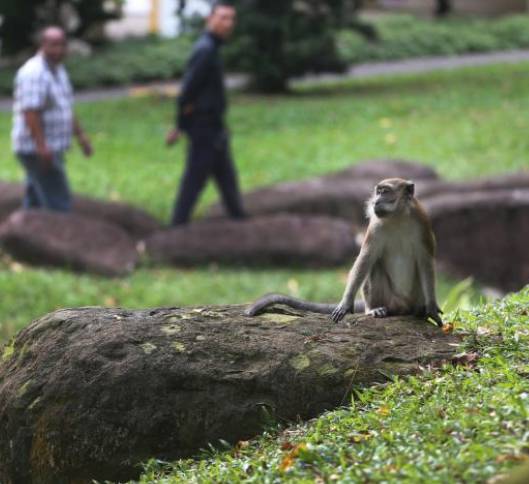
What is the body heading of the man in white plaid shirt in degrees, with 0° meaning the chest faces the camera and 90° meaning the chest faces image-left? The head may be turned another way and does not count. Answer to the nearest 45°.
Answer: approximately 315°

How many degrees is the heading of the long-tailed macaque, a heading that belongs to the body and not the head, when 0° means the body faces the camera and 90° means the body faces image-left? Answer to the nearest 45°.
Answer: approximately 45°

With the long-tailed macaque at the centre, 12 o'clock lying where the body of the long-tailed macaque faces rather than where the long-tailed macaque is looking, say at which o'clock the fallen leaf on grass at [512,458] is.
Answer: The fallen leaf on grass is roughly at 10 o'clock from the long-tailed macaque.

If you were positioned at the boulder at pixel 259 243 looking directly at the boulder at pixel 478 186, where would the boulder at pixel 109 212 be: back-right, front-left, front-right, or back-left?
back-left
